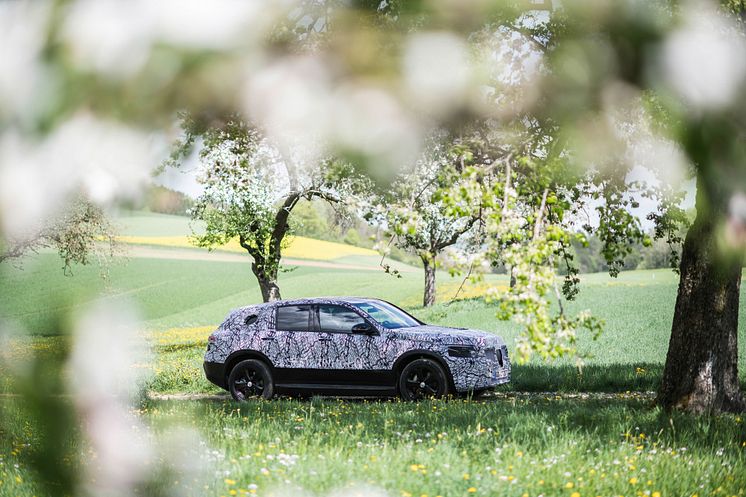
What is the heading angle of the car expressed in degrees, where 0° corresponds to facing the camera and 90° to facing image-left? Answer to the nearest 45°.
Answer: approximately 270°
